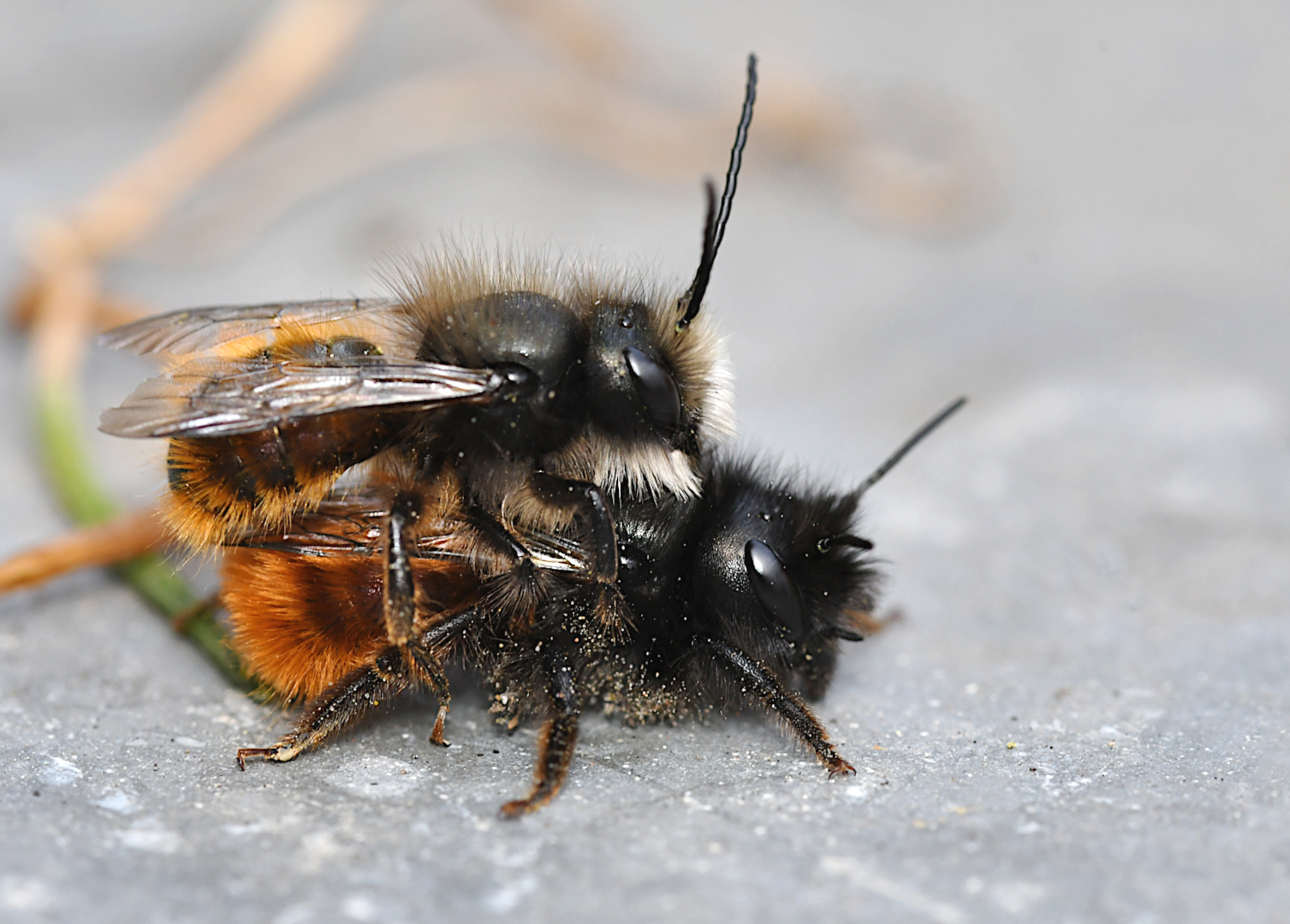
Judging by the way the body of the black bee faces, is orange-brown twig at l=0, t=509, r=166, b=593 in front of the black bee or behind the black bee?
behind

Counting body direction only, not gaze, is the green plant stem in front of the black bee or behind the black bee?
behind

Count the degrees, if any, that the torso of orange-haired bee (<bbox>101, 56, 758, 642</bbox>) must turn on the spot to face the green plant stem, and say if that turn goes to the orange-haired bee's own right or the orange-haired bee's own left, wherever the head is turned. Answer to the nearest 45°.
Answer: approximately 135° to the orange-haired bee's own left

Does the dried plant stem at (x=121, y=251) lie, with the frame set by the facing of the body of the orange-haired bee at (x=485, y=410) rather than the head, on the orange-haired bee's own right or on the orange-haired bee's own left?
on the orange-haired bee's own left

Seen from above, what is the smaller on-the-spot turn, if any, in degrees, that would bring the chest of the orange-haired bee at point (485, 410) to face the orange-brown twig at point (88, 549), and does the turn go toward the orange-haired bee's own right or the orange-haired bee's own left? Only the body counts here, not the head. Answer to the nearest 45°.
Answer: approximately 135° to the orange-haired bee's own left

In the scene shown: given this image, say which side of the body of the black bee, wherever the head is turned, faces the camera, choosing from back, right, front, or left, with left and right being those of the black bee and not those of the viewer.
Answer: right

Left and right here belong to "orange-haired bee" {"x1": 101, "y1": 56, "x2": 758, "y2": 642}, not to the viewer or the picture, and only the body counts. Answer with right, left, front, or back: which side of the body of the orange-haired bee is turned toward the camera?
right
